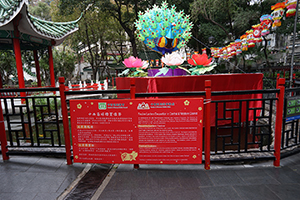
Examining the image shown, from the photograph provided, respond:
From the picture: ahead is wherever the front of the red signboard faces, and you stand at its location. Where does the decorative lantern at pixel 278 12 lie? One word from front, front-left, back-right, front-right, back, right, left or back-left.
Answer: back-left

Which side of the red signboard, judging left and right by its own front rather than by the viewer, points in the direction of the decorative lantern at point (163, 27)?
back

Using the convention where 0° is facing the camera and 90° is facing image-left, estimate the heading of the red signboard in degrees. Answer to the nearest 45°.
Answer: approximately 0°

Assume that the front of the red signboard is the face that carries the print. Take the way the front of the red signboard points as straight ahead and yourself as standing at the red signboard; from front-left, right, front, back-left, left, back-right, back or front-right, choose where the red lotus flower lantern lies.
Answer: back-left

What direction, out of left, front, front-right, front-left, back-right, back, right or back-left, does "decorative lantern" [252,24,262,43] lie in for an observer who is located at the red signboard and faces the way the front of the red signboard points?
back-left

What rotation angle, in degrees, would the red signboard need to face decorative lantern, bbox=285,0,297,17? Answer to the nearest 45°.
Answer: approximately 135° to its left

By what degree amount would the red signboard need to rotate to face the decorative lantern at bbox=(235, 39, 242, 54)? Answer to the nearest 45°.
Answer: approximately 135° to its left

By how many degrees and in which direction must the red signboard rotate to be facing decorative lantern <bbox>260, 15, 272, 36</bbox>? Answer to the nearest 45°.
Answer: approximately 135° to its left
